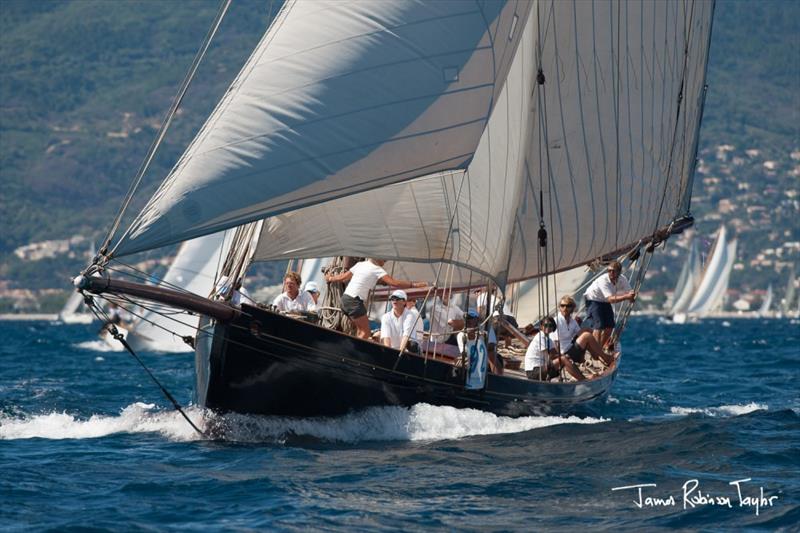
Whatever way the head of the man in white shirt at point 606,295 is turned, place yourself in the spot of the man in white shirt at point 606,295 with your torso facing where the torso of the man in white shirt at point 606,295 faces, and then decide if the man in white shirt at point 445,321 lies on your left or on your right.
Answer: on your right

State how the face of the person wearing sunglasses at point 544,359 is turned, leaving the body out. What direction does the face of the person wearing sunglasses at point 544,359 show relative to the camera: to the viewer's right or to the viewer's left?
to the viewer's left

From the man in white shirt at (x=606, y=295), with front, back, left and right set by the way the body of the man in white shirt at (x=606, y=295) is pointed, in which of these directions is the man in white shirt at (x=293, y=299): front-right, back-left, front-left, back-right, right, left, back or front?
right

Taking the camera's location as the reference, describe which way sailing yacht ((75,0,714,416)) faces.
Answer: facing the viewer and to the left of the viewer

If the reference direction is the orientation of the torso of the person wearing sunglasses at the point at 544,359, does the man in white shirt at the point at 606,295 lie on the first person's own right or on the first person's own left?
on the first person's own left
